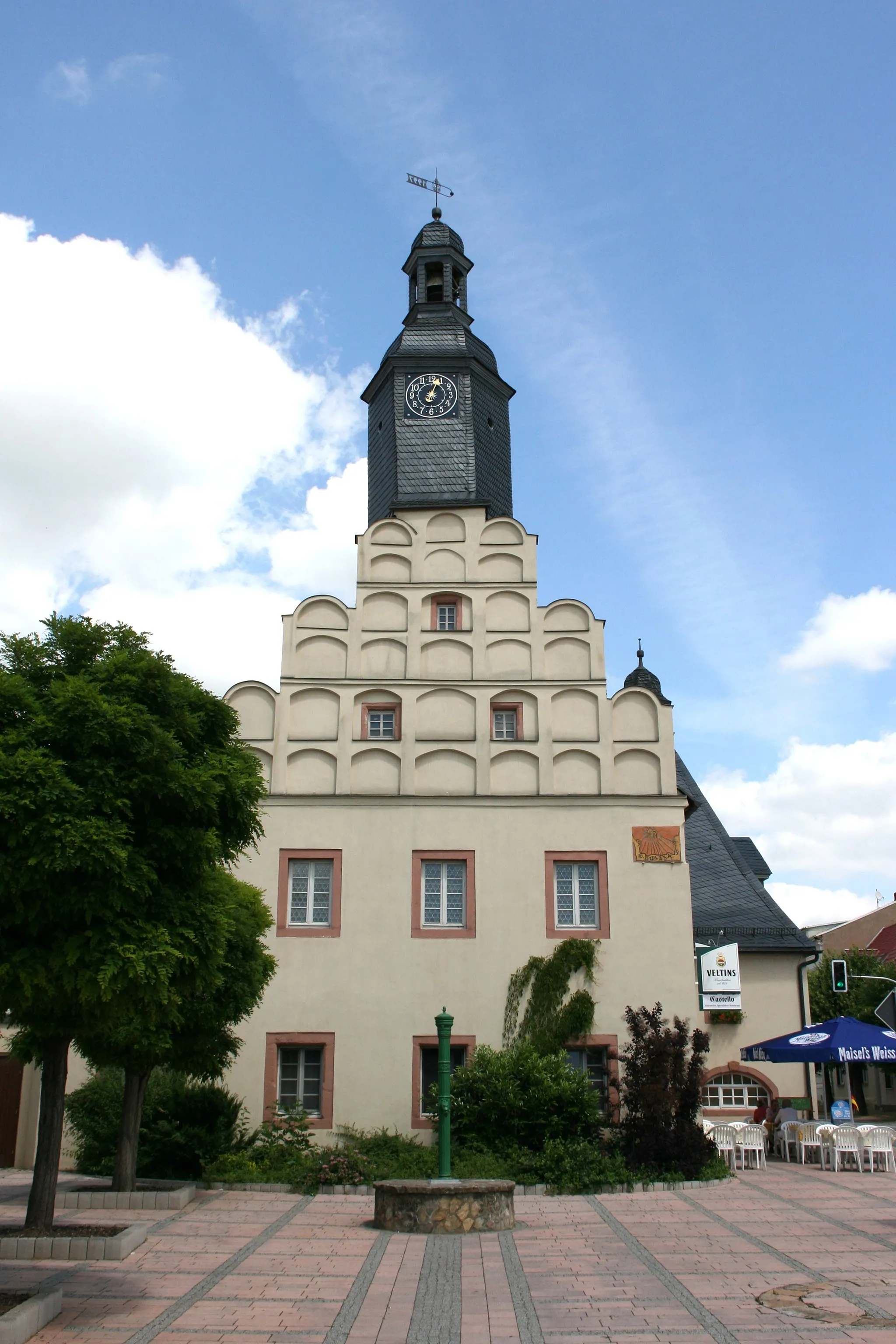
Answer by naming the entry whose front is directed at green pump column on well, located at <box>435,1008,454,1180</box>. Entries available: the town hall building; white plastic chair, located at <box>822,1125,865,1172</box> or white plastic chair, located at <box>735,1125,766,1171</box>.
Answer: the town hall building

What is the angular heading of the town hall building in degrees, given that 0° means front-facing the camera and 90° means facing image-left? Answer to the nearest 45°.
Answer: approximately 0°

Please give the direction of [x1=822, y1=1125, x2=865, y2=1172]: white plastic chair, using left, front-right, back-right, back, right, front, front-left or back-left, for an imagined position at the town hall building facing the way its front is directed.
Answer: left

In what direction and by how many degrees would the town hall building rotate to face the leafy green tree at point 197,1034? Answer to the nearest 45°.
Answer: approximately 45° to its right
